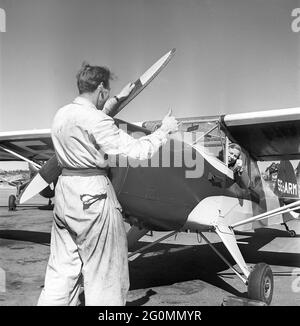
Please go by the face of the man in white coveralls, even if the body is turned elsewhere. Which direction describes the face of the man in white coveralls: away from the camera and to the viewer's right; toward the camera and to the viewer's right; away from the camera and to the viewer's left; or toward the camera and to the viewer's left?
away from the camera and to the viewer's right

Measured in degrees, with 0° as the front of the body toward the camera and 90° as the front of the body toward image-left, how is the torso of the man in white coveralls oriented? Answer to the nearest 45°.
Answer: approximately 225°

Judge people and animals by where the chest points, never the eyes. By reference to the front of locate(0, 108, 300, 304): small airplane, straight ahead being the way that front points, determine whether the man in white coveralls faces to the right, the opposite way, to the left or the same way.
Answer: the opposite way
